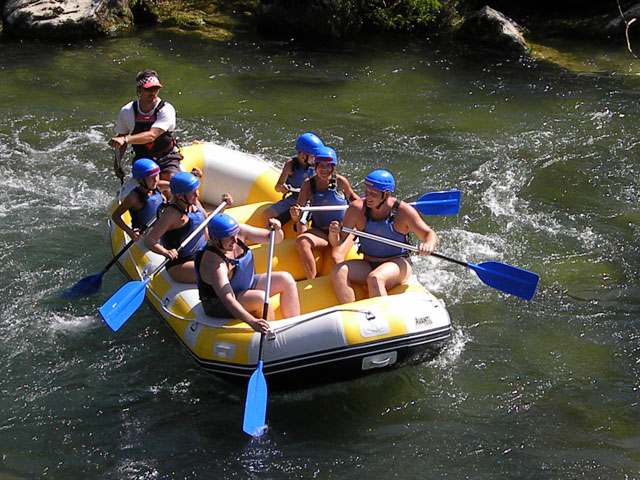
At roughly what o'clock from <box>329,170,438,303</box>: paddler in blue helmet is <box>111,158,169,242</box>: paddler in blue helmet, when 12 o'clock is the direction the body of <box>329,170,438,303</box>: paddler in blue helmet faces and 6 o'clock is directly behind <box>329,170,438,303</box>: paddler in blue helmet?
<box>111,158,169,242</box>: paddler in blue helmet is roughly at 2 o'clock from <box>329,170,438,303</box>: paddler in blue helmet.

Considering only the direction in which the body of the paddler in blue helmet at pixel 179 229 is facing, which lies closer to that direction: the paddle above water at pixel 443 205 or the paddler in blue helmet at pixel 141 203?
the paddle above water

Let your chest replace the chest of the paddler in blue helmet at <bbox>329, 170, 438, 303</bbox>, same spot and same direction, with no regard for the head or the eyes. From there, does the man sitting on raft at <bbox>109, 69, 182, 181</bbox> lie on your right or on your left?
on your right

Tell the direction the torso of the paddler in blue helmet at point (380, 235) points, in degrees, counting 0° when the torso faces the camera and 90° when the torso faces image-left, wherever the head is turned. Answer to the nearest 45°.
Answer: approximately 45°

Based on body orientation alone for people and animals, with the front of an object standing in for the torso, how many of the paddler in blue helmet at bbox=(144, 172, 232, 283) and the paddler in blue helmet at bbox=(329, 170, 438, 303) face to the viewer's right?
1

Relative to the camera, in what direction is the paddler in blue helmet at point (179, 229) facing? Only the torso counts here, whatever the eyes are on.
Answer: to the viewer's right

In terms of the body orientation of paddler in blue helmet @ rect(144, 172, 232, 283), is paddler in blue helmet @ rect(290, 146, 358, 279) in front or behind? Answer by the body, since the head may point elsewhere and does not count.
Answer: in front

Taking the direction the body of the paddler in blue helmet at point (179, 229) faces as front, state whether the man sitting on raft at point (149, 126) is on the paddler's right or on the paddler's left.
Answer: on the paddler's left

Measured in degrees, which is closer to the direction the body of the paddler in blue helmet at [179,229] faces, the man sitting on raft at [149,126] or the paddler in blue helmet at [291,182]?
the paddler in blue helmet
